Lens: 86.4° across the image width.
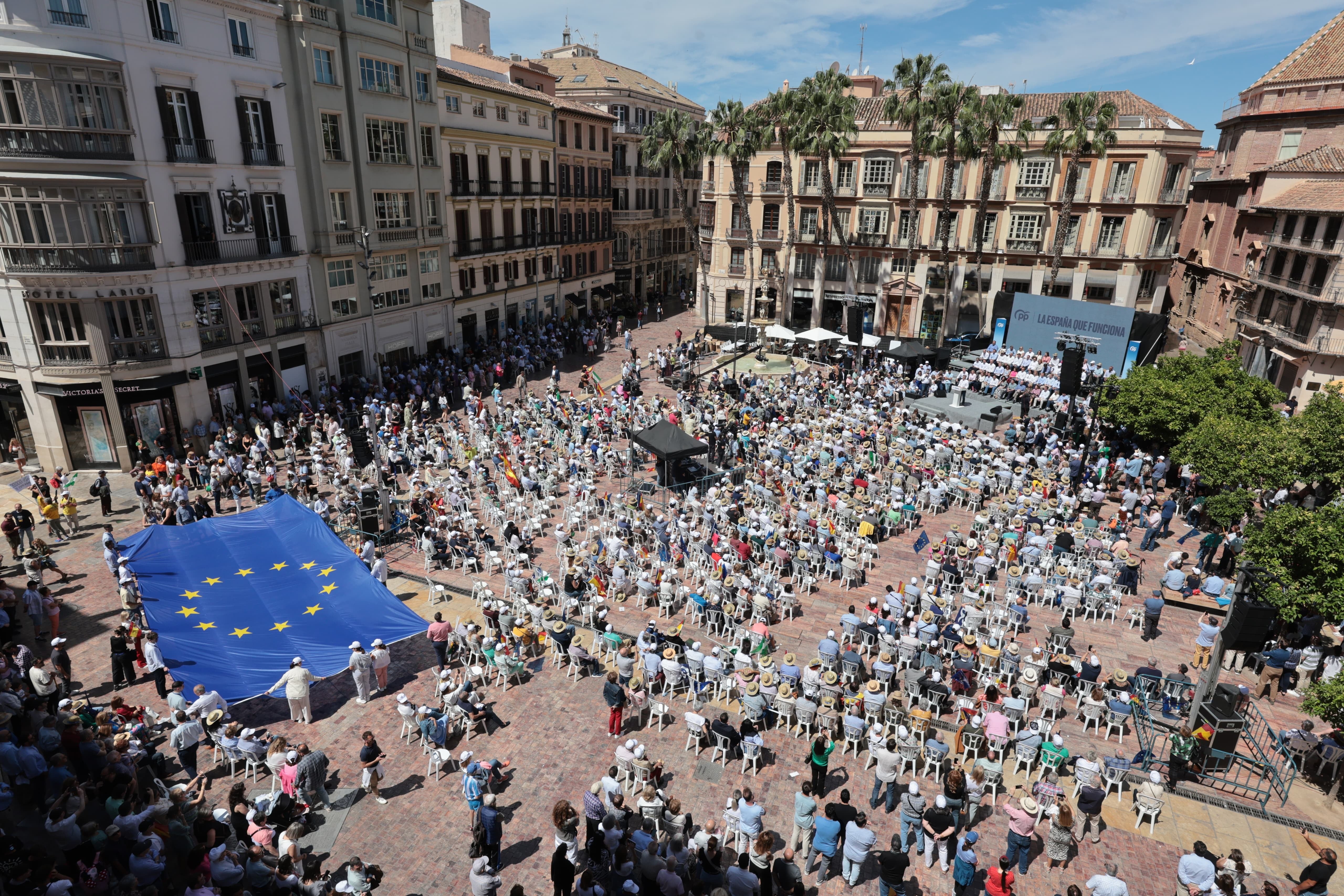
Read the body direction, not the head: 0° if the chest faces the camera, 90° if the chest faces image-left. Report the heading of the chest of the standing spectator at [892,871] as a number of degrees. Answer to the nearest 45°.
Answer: approximately 180°

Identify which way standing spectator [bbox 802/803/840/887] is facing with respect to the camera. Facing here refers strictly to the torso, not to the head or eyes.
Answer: away from the camera

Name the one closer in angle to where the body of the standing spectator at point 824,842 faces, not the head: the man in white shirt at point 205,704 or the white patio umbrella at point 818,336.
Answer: the white patio umbrella

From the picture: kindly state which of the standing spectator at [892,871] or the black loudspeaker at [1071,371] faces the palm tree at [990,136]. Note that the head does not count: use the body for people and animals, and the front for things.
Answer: the standing spectator

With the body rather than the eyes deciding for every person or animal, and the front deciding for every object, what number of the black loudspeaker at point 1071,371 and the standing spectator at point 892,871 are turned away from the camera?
1

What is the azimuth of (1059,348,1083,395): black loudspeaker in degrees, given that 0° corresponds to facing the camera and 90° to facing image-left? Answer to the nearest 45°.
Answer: approximately 45°

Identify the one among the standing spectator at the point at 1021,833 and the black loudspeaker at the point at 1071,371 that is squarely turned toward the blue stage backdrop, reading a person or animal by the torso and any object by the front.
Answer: the standing spectator

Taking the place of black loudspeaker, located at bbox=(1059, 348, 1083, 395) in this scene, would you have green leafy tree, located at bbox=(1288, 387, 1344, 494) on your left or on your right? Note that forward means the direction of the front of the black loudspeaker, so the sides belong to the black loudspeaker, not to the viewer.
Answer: on your left

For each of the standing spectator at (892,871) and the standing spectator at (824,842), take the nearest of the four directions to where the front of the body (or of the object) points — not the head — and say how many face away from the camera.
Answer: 2

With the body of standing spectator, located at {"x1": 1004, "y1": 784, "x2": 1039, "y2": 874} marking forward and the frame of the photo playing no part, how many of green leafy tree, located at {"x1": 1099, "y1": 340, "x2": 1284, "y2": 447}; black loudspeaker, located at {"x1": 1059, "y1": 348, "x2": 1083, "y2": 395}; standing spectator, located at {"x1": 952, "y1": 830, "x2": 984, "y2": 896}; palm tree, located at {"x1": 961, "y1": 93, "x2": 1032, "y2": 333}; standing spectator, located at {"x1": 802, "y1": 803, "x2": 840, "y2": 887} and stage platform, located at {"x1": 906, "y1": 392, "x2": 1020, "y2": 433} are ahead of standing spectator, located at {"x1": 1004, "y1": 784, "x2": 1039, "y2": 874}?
4

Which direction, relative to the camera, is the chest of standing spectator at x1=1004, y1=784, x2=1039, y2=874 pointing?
away from the camera

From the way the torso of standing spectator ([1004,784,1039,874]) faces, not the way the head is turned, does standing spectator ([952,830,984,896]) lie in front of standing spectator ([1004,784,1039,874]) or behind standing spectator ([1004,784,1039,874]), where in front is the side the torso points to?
behind

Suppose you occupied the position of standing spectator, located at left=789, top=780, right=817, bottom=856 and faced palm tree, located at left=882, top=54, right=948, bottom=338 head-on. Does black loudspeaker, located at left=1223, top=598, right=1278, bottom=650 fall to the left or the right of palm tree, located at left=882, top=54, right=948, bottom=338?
right
